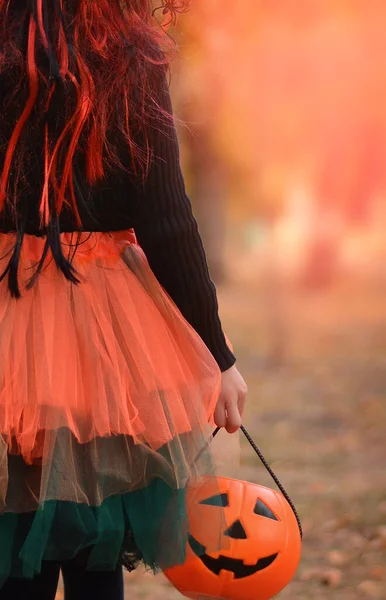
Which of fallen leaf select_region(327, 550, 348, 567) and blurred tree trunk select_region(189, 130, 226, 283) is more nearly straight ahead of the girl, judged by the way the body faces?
the blurred tree trunk

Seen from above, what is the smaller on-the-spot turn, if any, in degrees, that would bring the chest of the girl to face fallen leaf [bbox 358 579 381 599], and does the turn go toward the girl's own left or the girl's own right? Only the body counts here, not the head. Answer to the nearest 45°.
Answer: approximately 45° to the girl's own right

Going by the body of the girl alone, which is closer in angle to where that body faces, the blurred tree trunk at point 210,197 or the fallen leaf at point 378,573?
the blurred tree trunk

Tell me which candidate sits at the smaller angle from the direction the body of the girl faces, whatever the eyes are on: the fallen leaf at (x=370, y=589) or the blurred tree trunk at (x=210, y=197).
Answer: the blurred tree trunk

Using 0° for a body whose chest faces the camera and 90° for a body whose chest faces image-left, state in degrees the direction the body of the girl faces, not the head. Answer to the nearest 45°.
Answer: approximately 180°

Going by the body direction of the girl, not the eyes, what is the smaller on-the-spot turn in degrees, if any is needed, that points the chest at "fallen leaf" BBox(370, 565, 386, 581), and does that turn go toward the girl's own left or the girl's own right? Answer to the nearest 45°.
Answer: approximately 45° to the girl's own right
